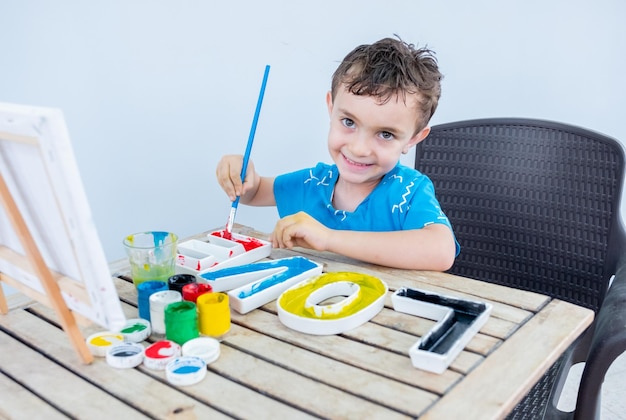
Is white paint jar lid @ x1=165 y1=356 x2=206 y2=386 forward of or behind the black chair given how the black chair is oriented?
forward

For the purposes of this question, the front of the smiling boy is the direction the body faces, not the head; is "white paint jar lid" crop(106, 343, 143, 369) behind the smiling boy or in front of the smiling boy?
in front

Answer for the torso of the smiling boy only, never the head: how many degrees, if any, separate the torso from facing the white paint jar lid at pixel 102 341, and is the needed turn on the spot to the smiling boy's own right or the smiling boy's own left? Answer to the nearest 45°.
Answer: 0° — they already face it

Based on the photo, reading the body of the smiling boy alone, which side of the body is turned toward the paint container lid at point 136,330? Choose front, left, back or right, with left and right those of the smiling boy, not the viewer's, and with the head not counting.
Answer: front

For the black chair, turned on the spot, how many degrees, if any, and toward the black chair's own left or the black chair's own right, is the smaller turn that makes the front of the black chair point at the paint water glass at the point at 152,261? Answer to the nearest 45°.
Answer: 0° — it already faces it

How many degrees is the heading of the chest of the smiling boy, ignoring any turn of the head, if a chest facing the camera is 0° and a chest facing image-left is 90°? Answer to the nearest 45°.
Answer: approximately 45°

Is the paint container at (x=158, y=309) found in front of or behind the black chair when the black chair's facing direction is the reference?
in front
